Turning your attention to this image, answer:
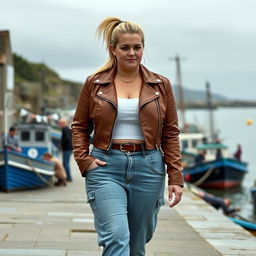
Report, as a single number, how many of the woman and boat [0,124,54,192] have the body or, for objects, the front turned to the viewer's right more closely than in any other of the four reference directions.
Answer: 0

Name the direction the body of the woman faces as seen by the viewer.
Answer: toward the camera
